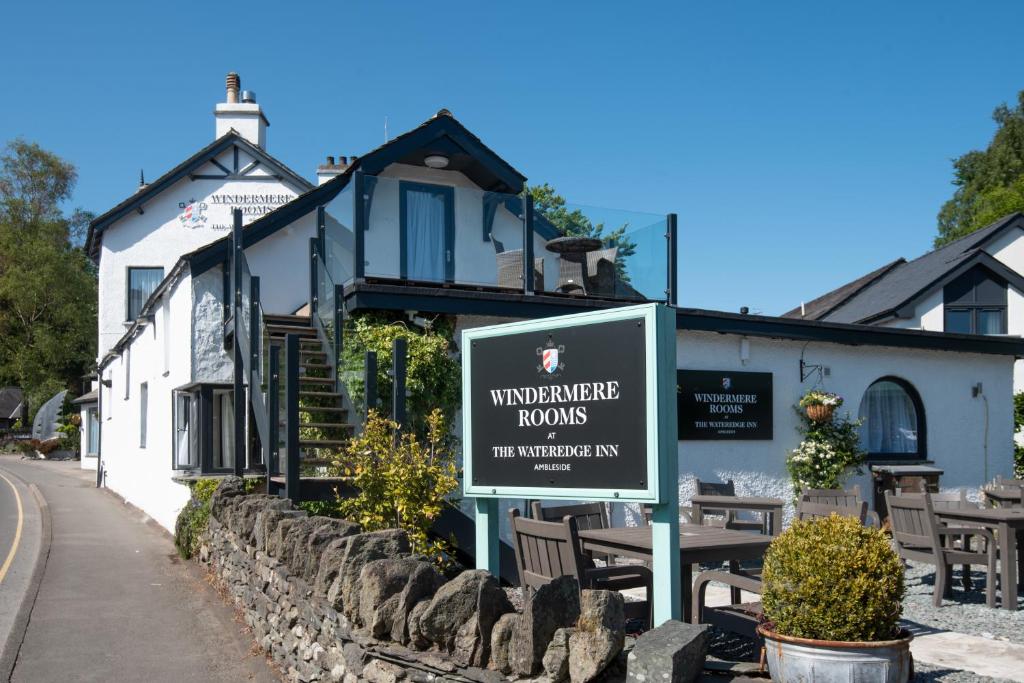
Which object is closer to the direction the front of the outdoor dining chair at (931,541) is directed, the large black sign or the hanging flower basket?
the hanging flower basket

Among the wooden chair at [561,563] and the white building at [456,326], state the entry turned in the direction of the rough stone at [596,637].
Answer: the white building

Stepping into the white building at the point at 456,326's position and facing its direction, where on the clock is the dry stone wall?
The dry stone wall is roughly at 12 o'clock from the white building.

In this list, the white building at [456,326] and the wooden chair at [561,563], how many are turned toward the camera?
1

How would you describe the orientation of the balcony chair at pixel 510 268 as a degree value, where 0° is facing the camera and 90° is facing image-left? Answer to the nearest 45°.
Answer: approximately 270°

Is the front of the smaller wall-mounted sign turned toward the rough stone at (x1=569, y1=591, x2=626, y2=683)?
yes

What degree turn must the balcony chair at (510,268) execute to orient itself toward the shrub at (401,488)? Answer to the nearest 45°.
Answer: approximately 90° to its right

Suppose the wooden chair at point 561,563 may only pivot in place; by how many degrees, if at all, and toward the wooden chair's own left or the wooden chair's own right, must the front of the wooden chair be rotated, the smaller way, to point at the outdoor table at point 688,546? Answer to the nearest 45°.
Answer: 0° — it already faces it

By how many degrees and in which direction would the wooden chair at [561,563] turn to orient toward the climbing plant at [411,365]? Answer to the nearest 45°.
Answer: approximately 45° to its left

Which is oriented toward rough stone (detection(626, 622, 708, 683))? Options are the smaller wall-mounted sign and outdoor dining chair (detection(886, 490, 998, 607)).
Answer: the smaller wall-mounted sign
